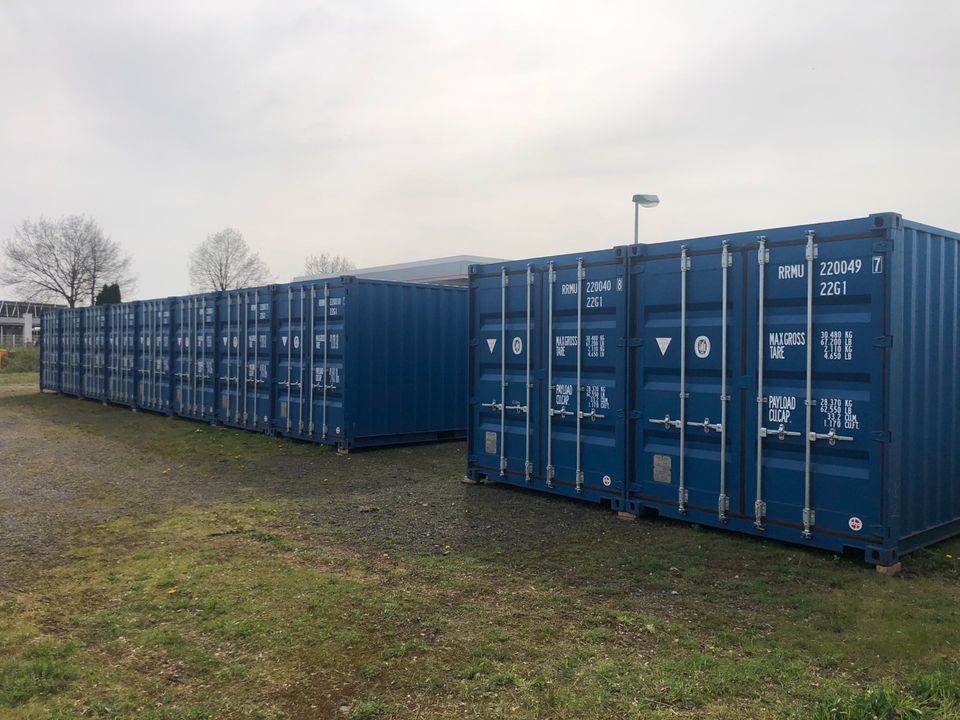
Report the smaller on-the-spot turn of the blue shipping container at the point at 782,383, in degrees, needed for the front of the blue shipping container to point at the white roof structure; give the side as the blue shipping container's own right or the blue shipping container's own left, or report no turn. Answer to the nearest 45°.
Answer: approximately 90° to the blue shipping container's own right

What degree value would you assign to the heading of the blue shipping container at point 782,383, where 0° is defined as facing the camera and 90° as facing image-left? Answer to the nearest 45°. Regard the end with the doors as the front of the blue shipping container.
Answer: approximately 45°
